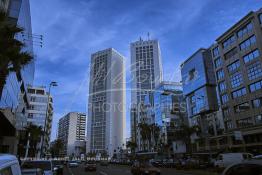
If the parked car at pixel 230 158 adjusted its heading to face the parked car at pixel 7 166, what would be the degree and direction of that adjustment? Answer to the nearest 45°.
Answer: approximately 45° to its left

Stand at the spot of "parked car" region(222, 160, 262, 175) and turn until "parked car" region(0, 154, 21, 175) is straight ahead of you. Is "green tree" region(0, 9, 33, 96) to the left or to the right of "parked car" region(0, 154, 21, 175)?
right

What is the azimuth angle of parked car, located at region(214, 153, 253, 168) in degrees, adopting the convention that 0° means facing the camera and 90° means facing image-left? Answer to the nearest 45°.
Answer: approximately 45°

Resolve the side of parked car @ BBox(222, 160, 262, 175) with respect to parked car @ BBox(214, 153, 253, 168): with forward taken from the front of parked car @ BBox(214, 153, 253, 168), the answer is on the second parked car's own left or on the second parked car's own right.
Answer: on the second parked car's own left

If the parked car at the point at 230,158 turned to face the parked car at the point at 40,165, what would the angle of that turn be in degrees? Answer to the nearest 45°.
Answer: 0° — it already faces it

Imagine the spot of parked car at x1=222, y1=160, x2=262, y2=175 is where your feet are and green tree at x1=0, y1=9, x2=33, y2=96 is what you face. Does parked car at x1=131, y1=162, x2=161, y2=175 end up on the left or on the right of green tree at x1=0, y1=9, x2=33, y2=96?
right

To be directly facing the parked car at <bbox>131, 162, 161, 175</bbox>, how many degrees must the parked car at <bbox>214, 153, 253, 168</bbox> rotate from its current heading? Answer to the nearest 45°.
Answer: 0° — it already faces it
